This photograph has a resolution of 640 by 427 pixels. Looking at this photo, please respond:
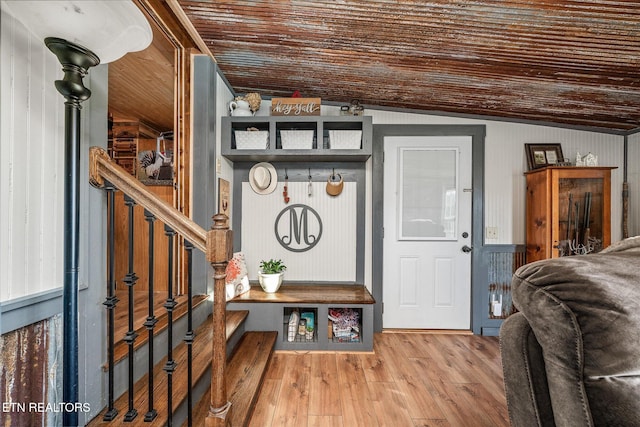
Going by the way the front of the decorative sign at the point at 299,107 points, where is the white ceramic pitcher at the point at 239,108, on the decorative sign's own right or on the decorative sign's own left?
on the decorative sign's own right

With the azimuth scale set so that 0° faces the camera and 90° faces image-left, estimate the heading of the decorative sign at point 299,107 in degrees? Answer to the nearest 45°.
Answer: approximately 0°

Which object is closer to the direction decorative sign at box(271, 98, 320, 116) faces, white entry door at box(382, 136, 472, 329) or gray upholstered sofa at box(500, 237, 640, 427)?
the gray upholstered sofa

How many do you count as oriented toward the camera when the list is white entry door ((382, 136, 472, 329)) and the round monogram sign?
2
